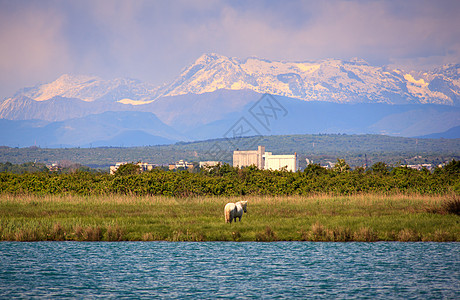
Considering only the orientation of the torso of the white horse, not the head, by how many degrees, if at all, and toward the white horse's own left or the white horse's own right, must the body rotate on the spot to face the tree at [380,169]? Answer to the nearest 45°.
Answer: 0° — it already faces it

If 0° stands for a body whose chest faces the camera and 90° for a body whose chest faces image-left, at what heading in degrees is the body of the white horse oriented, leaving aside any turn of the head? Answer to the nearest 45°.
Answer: approximately 225°
